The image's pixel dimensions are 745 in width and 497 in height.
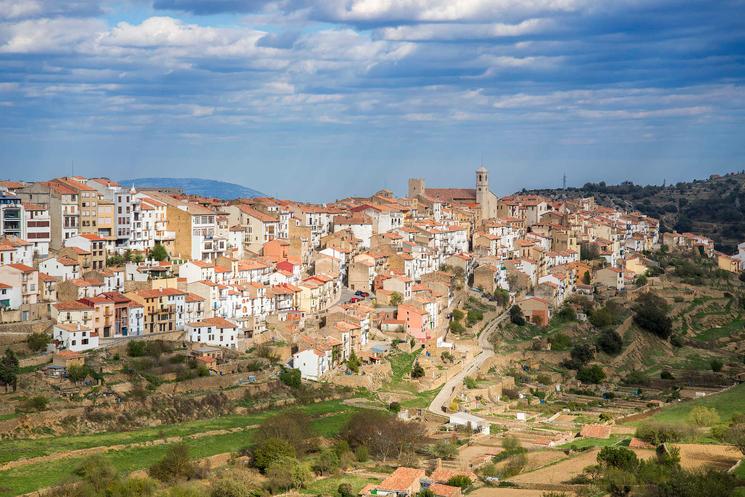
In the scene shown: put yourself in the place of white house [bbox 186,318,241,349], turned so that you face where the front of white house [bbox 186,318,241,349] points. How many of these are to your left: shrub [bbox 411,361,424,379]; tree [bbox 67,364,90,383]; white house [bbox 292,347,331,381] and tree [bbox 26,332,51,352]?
2

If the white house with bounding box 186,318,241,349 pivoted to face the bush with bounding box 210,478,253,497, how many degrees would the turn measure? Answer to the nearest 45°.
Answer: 0° — it already faces it

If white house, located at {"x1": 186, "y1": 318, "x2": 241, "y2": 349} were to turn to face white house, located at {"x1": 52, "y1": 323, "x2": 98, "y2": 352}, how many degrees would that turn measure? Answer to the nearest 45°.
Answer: approximately 45° to its right

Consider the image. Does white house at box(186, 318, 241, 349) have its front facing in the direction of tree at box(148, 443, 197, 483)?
yes

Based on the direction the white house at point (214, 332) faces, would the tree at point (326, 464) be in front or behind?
in front

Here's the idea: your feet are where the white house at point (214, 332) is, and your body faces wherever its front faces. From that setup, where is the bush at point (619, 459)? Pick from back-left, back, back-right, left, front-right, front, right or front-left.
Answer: front-left

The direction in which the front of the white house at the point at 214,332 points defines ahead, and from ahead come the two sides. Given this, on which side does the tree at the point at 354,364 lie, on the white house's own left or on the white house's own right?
on the white house's own left

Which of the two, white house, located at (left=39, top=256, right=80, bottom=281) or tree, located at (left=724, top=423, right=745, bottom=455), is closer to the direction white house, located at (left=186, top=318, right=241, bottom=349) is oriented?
the tree

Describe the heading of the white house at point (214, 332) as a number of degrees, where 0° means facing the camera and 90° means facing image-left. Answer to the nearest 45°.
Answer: approximately 0°

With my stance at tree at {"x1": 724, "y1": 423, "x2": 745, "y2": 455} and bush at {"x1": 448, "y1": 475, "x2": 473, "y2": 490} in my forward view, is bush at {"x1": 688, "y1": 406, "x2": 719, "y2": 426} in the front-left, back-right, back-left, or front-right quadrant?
back-right

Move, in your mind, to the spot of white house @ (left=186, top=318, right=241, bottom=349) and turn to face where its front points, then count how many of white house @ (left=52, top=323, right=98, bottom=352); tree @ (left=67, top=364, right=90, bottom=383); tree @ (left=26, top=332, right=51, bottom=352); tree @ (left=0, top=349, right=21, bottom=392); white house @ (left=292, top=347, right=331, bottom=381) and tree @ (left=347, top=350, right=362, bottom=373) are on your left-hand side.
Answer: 2
